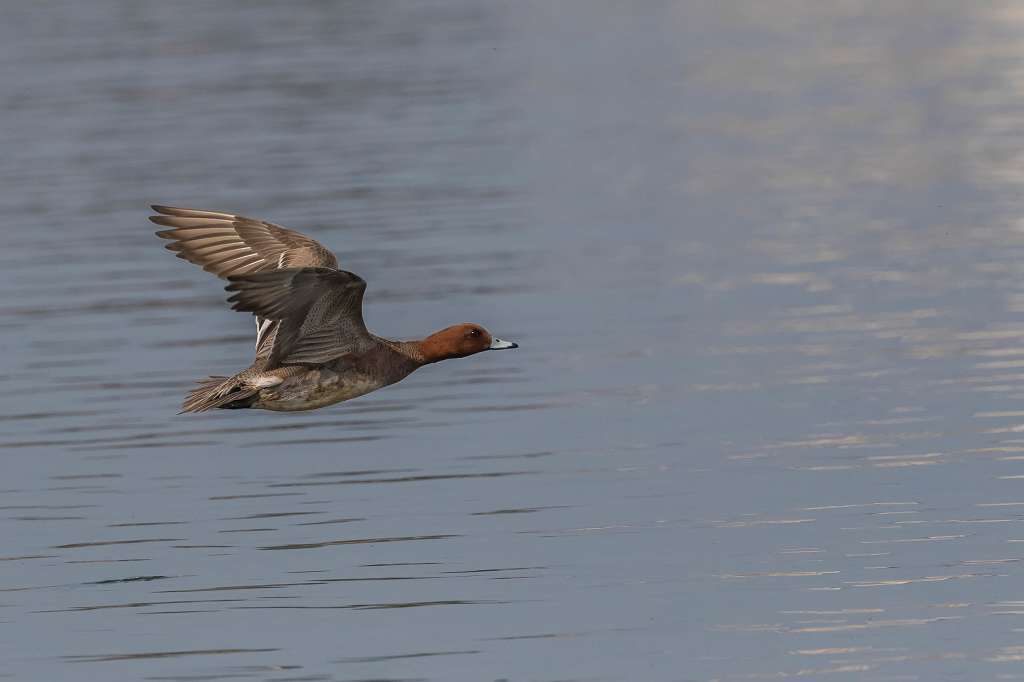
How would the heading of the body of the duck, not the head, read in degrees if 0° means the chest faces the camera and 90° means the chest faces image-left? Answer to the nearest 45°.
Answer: approximately 270°
